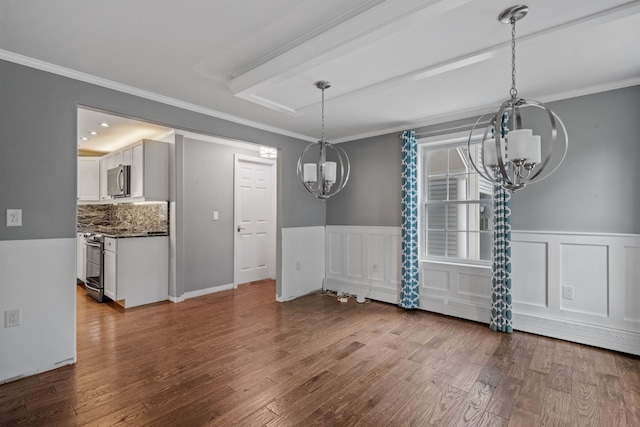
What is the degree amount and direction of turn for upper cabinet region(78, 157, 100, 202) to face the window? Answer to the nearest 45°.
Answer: approximately 45° to its left

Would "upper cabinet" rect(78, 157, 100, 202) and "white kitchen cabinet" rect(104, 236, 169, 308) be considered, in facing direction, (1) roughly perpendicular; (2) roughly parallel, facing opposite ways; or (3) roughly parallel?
roughly perpendicular

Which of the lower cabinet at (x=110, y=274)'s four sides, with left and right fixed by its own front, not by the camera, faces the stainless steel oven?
right

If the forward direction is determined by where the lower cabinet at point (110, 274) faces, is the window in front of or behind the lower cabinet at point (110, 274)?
behind

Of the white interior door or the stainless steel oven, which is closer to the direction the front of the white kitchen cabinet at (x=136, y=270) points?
the stainless steel oven
